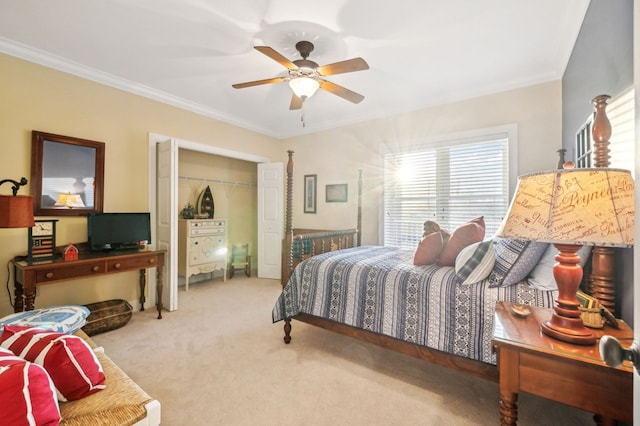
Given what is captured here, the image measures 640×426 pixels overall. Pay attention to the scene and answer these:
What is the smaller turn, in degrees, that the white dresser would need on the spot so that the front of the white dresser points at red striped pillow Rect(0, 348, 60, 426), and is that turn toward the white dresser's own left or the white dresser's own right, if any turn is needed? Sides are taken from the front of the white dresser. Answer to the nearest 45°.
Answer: approximately 45° to the white dresser's own right

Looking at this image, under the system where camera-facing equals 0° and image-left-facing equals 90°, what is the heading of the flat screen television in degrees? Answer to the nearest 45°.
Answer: approximately 0°

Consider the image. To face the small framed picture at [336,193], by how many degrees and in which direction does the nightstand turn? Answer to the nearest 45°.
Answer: approximately 45° to its right

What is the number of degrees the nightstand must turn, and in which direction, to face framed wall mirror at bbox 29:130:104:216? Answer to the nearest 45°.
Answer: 0° — it already faces it

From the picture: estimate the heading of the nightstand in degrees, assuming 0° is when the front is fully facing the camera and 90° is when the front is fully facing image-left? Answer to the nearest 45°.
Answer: approximately 90°

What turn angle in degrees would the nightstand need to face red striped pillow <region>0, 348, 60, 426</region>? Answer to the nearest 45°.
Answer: approximately 45° to its left
